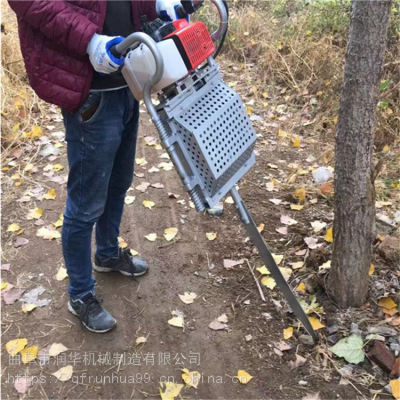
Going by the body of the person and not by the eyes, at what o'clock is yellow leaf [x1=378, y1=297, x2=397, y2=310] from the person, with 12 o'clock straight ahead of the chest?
The yellow leaf is roughly at 11 o'clock from the person.

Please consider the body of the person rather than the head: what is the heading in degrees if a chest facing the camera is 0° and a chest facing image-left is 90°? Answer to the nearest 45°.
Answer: approximately 315°

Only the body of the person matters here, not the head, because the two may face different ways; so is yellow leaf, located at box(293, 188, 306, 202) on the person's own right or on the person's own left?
on the person's own left

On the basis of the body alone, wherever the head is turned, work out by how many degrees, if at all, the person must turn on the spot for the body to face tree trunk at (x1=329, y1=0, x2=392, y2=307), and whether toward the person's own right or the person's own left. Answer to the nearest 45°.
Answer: approximately 45° to the person's own left
